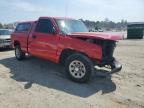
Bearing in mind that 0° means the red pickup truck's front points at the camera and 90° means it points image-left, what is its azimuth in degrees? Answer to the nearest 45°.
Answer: approximately 315°
